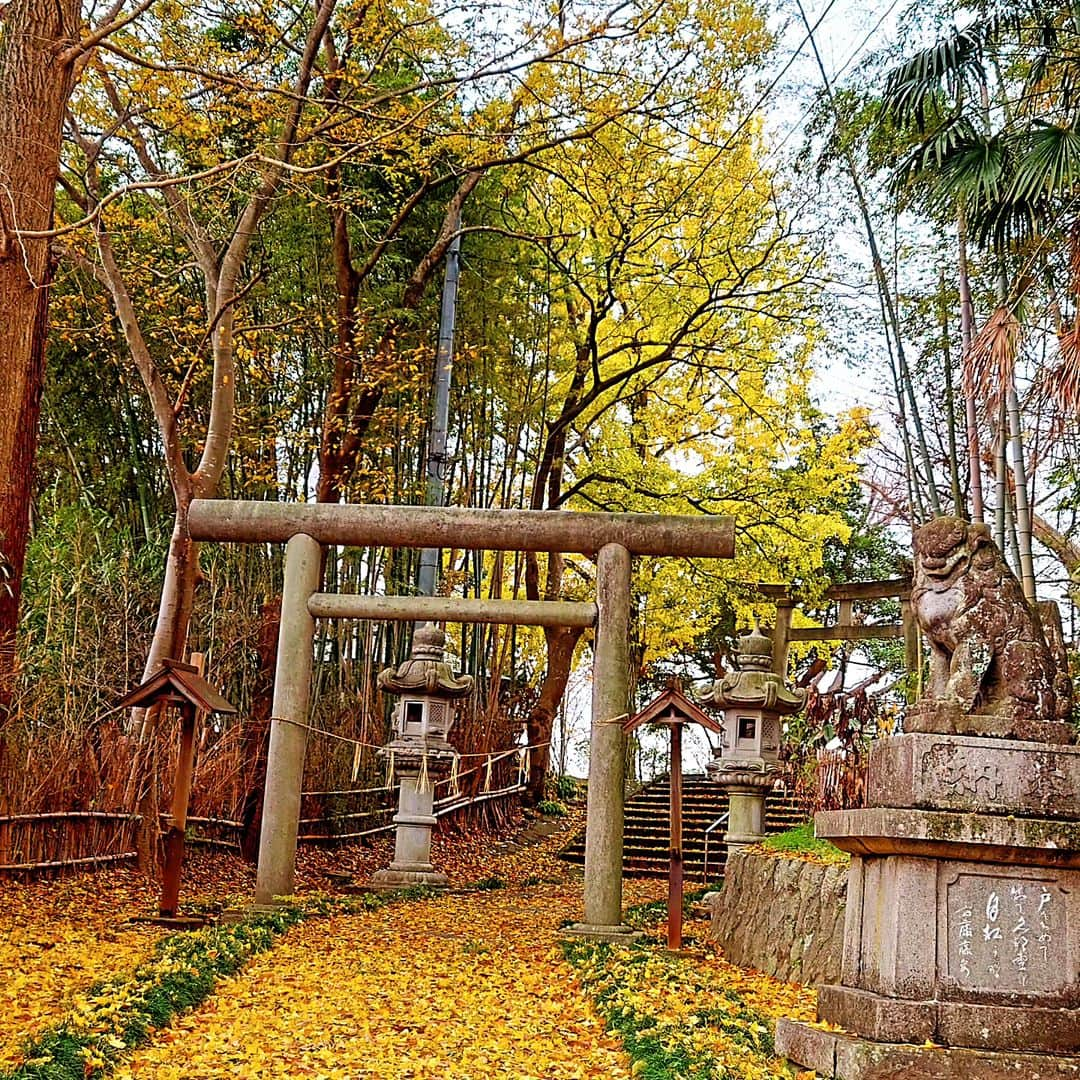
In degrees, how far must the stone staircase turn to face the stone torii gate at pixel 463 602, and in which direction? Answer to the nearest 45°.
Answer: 0° — it already faces it

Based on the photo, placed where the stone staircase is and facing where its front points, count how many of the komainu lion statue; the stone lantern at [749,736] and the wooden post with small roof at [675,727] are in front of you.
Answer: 3

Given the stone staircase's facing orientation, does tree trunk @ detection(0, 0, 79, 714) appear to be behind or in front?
in front

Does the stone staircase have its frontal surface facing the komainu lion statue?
yes

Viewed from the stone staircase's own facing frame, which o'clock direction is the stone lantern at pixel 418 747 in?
The stone lantern is roughly at 1 o'clock from the stone staircase.

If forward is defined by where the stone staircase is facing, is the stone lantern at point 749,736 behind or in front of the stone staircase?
in front

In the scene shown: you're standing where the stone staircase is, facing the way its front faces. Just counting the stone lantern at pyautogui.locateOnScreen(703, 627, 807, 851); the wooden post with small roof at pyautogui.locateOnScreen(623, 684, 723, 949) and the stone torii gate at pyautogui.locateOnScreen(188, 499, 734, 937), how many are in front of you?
3

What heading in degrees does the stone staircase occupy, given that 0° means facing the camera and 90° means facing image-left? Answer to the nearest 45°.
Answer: approximately 0°
